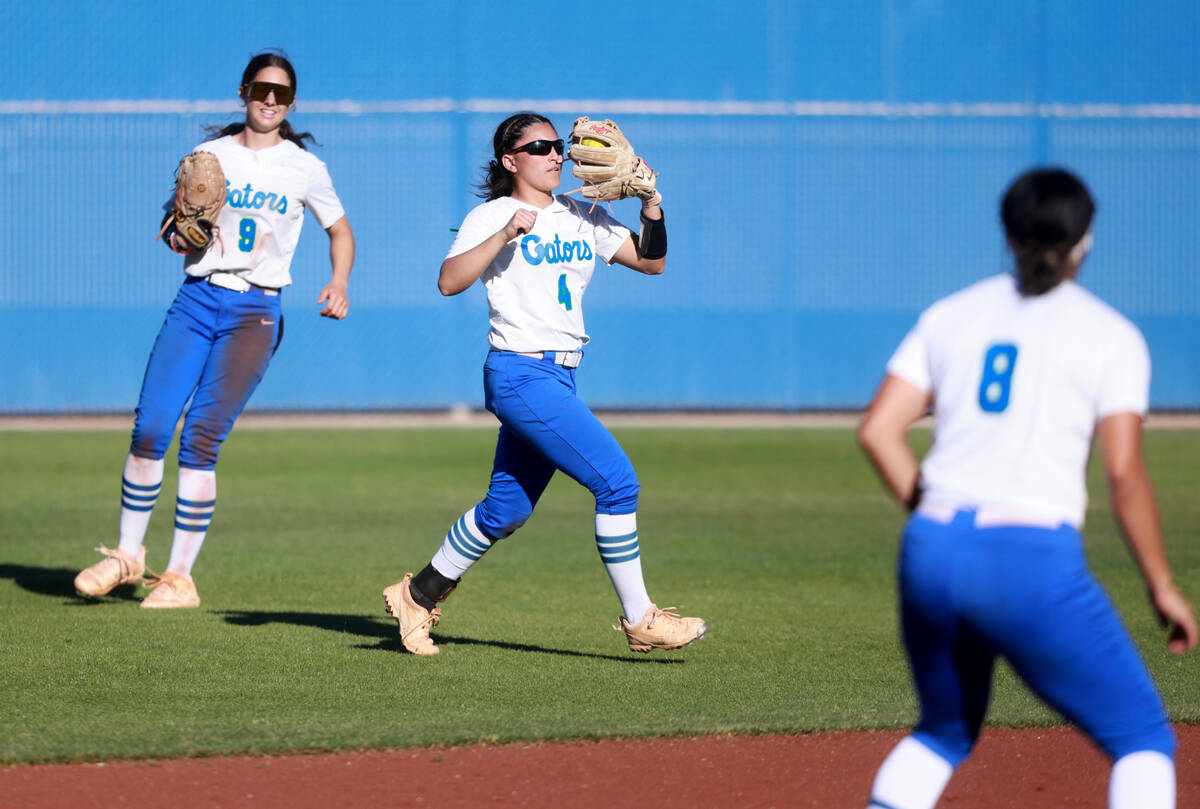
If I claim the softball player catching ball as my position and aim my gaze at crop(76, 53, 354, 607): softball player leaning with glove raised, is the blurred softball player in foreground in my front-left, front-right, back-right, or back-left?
back-left

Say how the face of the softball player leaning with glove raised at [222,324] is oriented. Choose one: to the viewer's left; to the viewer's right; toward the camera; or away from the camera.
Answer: toward the camera

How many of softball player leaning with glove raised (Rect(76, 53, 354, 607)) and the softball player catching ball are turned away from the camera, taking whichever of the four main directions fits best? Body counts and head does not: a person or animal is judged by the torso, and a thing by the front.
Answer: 0

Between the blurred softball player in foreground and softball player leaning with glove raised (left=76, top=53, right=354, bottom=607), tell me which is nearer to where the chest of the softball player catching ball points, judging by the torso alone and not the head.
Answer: the blurred softball player in foreground

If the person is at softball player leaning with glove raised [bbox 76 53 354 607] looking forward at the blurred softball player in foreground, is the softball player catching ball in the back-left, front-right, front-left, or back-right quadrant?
front-left

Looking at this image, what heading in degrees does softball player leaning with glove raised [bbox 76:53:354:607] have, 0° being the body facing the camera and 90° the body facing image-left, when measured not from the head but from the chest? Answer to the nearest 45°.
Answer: approximately 0°

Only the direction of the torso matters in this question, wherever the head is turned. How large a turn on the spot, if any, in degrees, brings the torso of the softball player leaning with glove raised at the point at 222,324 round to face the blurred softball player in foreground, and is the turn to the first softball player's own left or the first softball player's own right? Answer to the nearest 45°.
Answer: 0° — they already face them

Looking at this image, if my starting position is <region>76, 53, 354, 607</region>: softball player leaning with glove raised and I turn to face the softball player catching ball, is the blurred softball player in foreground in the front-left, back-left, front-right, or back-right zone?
front-right

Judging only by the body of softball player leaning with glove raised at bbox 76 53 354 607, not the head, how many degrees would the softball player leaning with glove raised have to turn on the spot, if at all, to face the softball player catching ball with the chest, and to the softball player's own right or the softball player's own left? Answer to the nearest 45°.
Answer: approximately 45° to the softball player's own left
